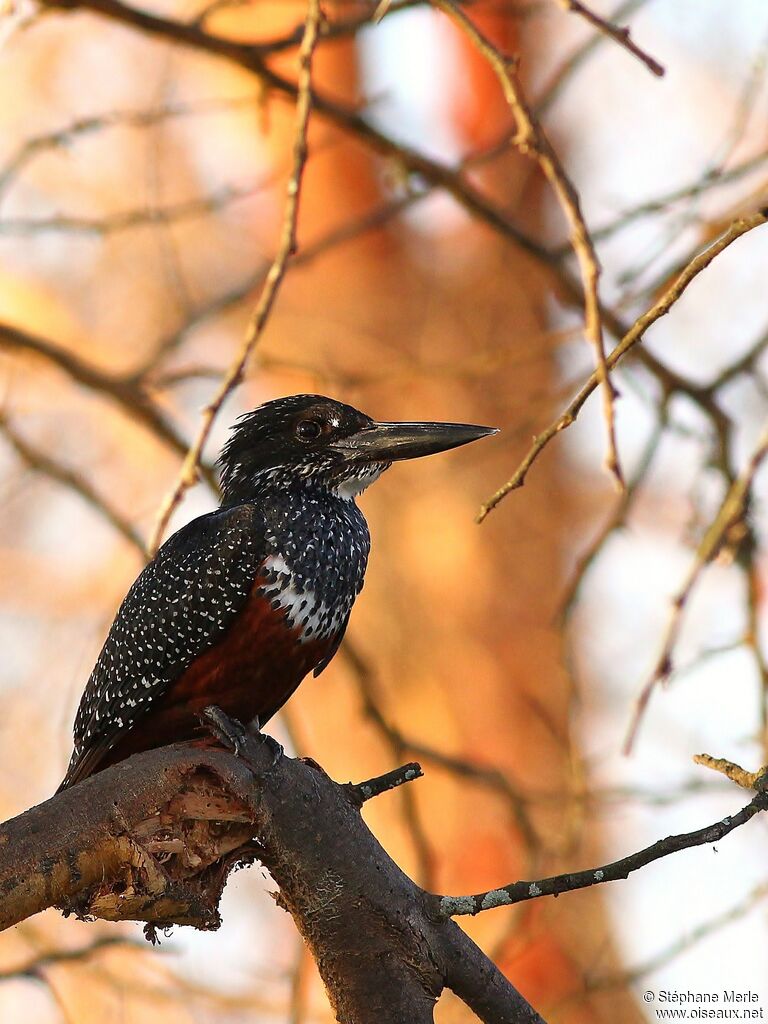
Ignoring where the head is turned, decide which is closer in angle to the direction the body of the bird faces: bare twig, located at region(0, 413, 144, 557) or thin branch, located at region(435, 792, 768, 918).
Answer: the thin branch

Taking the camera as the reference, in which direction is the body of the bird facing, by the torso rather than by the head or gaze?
to the viewer's right

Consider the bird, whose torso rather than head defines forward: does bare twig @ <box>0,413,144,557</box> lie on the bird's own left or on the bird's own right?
on the bird's own left
